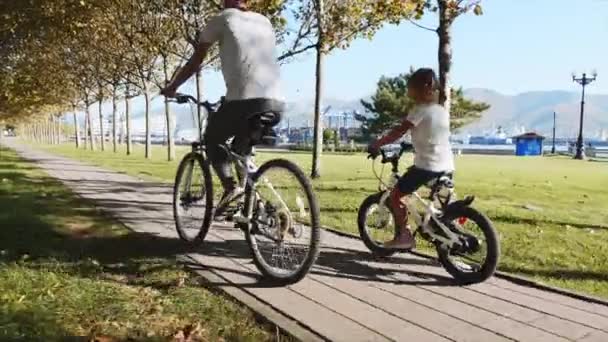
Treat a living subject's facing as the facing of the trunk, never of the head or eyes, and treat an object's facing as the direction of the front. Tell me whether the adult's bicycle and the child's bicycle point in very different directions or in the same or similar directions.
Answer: same or similar directions

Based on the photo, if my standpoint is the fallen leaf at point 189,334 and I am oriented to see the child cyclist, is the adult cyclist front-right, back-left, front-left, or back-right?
front-left

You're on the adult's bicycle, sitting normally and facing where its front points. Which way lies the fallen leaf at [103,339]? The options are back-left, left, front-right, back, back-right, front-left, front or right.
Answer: left

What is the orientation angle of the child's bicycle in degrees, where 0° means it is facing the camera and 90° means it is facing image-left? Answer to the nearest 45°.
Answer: approximately 135°

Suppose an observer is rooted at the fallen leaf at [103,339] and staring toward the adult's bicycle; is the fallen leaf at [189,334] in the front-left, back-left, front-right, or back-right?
front-right

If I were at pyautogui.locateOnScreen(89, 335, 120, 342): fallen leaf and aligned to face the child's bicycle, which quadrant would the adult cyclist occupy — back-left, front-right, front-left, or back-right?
front-left

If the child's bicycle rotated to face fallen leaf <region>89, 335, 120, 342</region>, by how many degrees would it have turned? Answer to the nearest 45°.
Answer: approximately 90° to its left

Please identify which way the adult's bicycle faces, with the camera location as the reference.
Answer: facing away from the viewer and to the left of the viewer

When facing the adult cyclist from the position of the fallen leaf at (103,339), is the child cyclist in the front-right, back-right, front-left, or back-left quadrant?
front-right

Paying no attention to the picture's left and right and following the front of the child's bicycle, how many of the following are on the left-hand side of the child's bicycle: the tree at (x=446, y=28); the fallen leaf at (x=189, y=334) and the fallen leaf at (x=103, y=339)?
2

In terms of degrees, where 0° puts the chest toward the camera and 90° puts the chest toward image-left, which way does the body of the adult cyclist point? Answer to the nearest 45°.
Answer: approximately 135°

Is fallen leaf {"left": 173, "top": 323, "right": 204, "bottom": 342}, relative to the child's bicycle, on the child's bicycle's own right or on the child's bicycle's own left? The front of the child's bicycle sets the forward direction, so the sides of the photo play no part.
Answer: on the child's bicycle's own left

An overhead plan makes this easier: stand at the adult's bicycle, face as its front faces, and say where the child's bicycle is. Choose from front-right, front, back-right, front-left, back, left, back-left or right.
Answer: back-right
